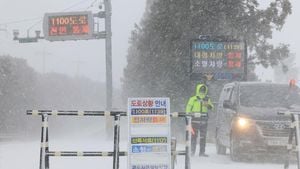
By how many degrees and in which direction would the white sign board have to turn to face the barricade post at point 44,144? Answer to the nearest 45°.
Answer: approximately 90° to its right

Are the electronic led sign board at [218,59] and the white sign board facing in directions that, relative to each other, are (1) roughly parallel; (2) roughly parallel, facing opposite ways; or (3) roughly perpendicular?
roughly parallel

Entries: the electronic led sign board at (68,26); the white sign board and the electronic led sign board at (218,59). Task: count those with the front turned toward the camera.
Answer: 3

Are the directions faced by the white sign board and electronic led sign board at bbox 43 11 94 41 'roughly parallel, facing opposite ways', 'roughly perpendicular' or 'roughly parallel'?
roughly parallel

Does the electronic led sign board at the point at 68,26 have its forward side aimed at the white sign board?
yes

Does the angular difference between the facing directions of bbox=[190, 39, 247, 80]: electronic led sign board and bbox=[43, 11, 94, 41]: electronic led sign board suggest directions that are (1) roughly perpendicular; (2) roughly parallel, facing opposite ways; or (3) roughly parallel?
roughly parallel

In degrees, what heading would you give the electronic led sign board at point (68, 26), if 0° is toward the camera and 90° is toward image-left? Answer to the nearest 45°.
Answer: approximately 0°

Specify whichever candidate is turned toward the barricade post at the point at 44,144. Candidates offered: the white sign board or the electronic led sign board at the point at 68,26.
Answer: the electronic led sign board

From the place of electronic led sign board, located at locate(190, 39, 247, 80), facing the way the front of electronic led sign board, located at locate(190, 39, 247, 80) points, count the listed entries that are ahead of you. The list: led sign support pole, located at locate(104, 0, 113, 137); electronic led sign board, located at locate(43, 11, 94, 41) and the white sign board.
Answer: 1

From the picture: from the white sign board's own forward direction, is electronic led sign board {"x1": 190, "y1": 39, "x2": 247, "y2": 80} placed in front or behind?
behind

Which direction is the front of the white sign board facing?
toward the camera
